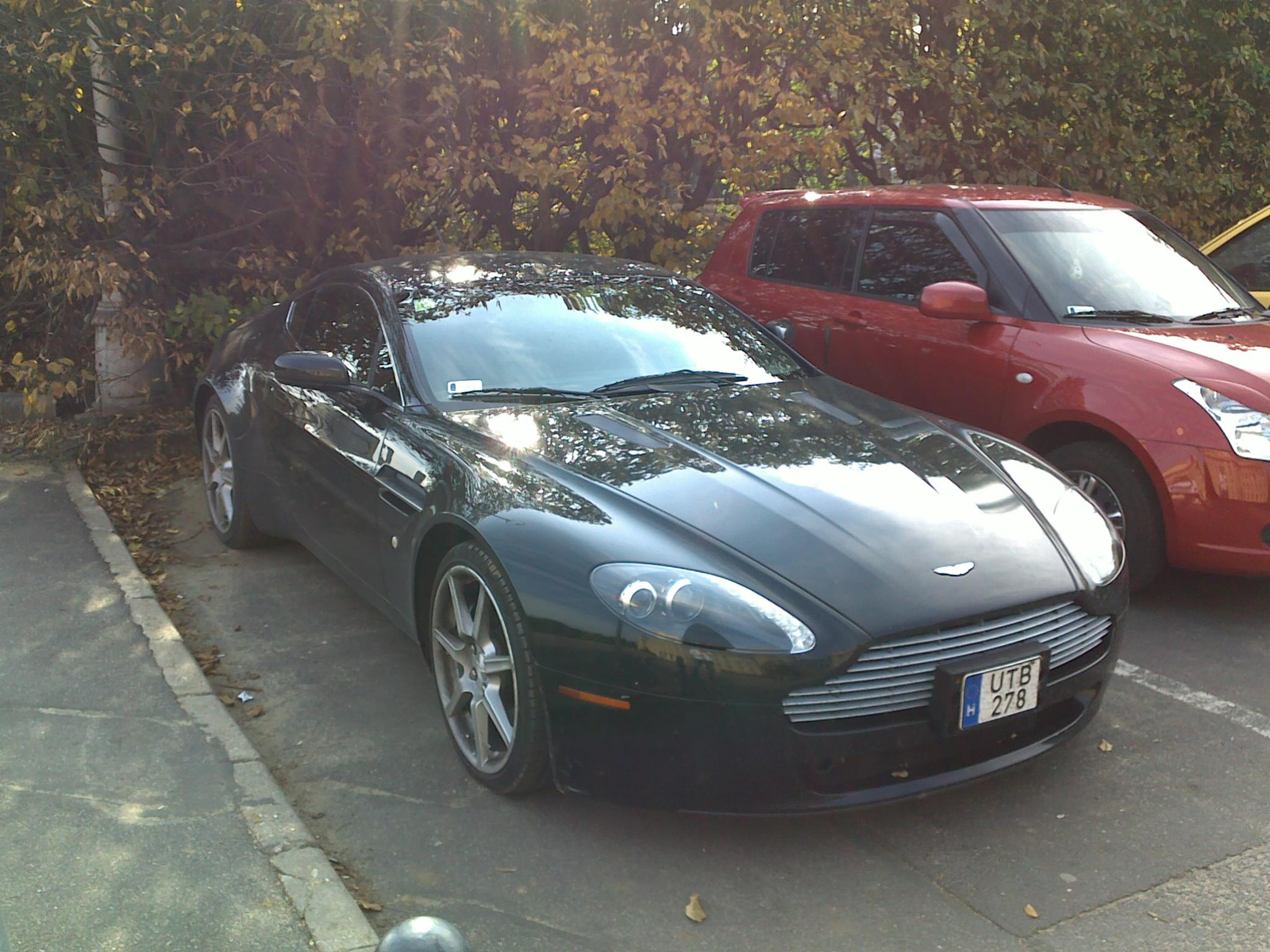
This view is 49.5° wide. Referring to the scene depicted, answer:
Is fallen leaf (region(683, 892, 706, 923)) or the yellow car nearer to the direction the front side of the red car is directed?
the fallen leaf

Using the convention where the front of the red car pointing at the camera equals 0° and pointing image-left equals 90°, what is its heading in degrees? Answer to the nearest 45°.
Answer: approximately 315°

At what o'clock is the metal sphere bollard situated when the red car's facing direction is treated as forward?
The metal sphere bollard is roughly at 2 o'clock from the red car.

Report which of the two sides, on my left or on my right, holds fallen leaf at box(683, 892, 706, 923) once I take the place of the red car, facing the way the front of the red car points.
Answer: on my right

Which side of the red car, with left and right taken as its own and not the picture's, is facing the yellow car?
left
